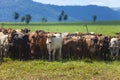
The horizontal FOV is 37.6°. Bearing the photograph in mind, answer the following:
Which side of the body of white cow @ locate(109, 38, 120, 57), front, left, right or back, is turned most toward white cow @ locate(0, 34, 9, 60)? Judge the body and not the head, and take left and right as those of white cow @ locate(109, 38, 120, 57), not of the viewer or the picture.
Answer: right

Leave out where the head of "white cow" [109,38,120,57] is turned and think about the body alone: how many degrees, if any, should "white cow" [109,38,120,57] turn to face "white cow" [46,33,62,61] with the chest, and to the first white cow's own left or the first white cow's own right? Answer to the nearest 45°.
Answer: approximately 90° to the first white cow's own right

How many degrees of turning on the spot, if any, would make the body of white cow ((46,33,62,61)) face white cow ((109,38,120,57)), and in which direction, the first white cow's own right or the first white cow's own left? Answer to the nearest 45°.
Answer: approximately 135° to the first white cow's own left

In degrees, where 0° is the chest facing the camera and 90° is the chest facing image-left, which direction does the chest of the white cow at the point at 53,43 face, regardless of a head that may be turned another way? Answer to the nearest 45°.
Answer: approximately 45°
